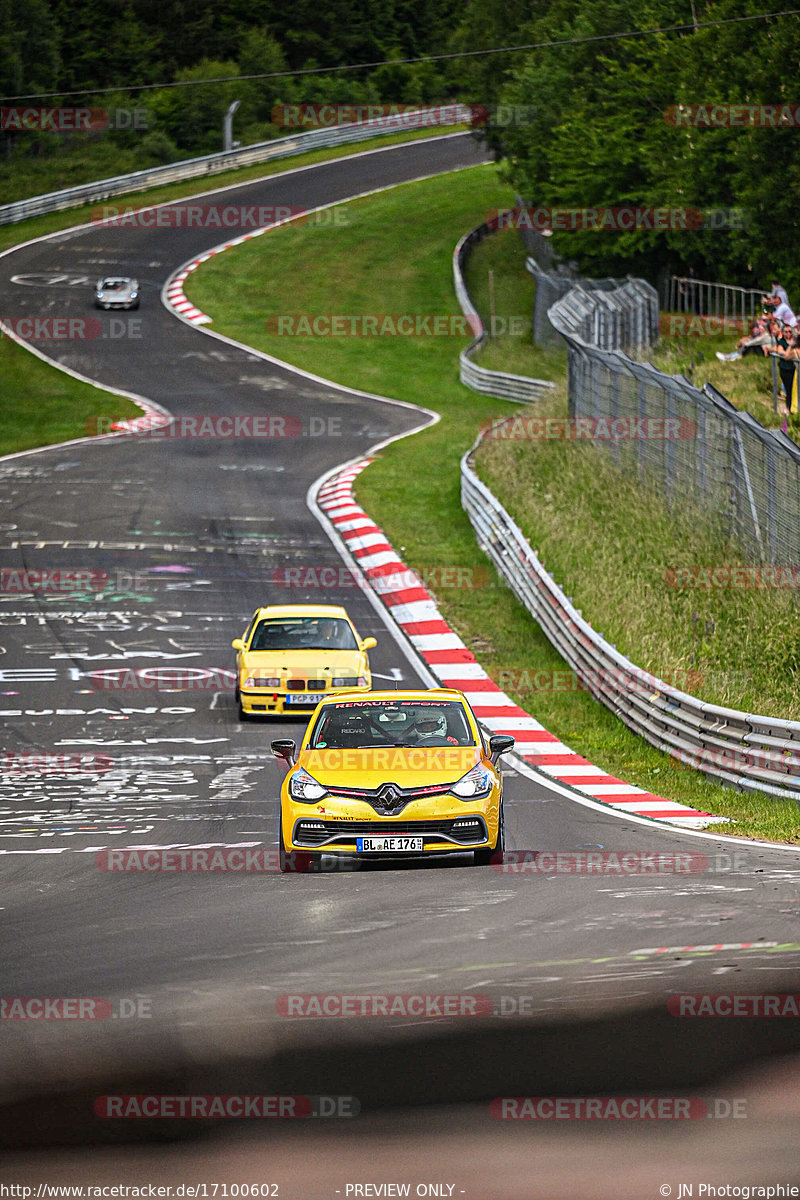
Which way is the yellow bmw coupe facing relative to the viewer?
toward the camera

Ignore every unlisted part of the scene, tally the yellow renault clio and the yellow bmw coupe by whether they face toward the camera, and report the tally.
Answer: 2

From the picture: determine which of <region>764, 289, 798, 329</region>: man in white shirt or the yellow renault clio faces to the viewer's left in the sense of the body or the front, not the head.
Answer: the man in white shirt

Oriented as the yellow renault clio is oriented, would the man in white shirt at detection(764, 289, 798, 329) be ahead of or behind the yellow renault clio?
behind

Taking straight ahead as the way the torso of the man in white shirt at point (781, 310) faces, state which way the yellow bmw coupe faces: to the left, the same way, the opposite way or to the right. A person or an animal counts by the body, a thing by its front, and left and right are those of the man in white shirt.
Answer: to the left

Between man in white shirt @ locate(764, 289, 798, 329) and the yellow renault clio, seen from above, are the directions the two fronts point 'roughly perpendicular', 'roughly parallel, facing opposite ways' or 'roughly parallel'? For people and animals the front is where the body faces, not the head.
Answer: roughly perpendicular

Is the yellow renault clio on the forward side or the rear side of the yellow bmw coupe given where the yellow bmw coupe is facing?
on the forward side

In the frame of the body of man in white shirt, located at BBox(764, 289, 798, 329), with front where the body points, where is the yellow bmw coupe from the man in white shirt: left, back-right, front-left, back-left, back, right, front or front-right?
front-left

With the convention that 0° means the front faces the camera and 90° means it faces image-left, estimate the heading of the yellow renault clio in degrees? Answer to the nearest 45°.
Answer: approximately 0°

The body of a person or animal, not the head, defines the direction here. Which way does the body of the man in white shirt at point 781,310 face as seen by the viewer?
to the viewer's left
